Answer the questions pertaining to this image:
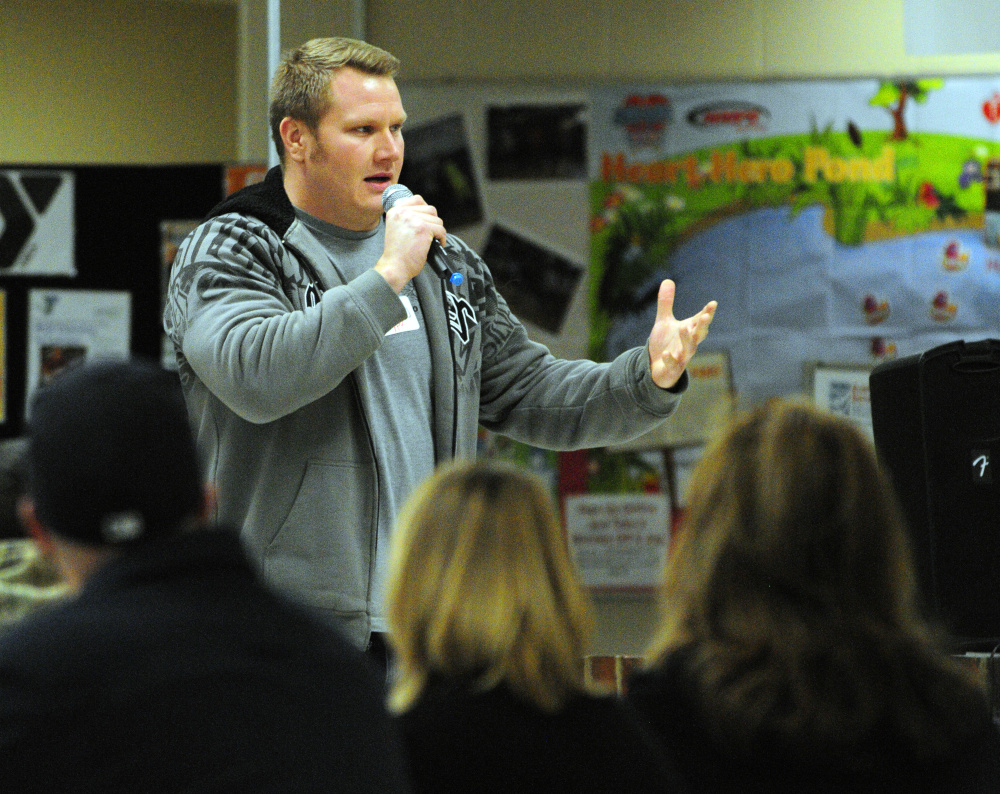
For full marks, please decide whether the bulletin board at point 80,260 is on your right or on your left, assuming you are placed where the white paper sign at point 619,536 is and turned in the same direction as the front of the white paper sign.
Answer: on your right

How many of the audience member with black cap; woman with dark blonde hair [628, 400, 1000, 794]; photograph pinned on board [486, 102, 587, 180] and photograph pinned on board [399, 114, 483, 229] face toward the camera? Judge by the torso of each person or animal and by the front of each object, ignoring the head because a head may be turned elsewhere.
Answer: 2

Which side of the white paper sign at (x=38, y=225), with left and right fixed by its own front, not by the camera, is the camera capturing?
front

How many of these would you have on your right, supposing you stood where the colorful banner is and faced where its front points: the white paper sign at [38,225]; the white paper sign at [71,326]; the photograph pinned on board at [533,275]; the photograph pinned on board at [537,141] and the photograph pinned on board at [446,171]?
5

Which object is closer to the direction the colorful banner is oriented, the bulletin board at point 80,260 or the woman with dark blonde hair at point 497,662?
the woman with dark blonde hair

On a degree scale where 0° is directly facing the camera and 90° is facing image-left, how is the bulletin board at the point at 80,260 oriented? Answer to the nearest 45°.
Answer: approximately 0°

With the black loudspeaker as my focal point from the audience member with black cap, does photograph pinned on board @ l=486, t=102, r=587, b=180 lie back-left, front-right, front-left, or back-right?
front-left

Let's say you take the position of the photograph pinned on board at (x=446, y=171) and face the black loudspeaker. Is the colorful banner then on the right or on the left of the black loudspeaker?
left

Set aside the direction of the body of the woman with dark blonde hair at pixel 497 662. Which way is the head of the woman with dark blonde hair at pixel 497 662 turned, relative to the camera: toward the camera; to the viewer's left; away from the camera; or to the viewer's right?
away from the camera

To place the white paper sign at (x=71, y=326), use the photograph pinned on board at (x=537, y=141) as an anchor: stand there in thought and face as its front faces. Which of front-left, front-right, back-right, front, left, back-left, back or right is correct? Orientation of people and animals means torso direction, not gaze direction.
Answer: right

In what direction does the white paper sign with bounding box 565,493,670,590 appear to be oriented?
toward the camera

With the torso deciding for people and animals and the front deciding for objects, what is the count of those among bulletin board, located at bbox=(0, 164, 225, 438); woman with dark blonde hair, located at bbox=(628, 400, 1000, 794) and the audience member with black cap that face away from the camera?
2

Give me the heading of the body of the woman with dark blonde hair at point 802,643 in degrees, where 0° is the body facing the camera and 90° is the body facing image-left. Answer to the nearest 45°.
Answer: approximately 180°

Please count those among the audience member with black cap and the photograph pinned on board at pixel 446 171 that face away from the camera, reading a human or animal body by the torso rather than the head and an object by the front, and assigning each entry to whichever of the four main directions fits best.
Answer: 1

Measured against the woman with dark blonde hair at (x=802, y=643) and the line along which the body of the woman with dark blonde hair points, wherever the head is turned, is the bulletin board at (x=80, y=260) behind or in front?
in front

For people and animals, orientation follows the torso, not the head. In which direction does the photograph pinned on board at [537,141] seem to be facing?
toward the camera
